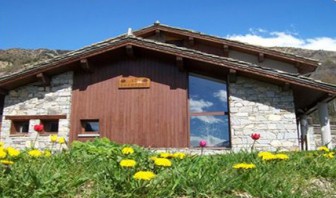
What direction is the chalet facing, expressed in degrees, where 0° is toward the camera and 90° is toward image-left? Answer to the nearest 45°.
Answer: approximately 0°
